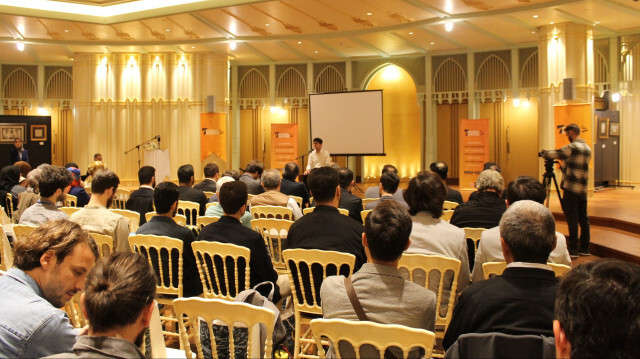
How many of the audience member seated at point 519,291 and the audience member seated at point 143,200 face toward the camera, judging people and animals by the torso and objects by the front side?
0

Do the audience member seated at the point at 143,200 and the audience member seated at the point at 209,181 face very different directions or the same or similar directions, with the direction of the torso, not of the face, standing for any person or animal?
same or similar directions

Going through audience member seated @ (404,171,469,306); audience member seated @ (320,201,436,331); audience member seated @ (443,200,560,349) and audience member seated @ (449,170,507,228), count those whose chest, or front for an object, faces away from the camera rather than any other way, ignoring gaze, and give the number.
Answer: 4

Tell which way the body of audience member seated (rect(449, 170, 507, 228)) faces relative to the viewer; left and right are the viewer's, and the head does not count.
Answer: facing away from the viewer

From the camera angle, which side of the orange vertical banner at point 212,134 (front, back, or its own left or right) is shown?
front

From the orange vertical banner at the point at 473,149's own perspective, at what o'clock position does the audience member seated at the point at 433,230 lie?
The audience member seated is roughly at 12 o'clock from the orange vertical banner.

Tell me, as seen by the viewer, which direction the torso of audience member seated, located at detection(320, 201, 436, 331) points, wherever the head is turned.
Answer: away from the camera

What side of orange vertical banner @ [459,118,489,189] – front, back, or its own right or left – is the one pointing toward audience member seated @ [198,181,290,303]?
front

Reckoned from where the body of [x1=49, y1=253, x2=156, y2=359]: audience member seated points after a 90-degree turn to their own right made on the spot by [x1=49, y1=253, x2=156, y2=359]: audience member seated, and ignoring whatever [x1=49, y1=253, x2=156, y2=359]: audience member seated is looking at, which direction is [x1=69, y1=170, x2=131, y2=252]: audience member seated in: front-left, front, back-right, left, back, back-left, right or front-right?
back-left

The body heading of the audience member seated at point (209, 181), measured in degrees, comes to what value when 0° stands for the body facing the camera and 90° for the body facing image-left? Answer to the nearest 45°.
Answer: approximately 225°

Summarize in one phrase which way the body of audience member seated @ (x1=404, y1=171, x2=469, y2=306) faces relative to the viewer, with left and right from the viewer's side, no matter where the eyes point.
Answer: facing away from the viewer

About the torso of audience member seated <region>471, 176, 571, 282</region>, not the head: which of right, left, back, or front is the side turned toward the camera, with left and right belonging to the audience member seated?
back

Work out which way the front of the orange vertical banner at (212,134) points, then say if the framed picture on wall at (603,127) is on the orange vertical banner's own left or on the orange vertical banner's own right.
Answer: on the orange vertical banner's own left

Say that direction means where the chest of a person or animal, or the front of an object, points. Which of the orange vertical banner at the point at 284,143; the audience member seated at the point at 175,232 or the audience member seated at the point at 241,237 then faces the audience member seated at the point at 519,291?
the orange vertical banner

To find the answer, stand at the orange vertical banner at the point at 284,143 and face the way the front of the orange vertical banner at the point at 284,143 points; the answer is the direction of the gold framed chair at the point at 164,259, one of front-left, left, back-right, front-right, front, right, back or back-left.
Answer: front

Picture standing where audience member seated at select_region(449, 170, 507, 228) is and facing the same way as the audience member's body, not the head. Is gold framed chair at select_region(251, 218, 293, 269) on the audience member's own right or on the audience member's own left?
on the audience member's own left

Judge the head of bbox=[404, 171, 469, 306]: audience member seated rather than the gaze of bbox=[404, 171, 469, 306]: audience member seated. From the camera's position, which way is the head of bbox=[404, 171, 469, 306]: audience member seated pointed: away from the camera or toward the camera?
away from the camera

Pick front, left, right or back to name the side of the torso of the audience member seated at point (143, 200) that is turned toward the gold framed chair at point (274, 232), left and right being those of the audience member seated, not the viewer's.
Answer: right

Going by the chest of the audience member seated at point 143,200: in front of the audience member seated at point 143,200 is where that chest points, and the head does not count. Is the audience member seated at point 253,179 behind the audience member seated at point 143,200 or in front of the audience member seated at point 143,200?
in front
